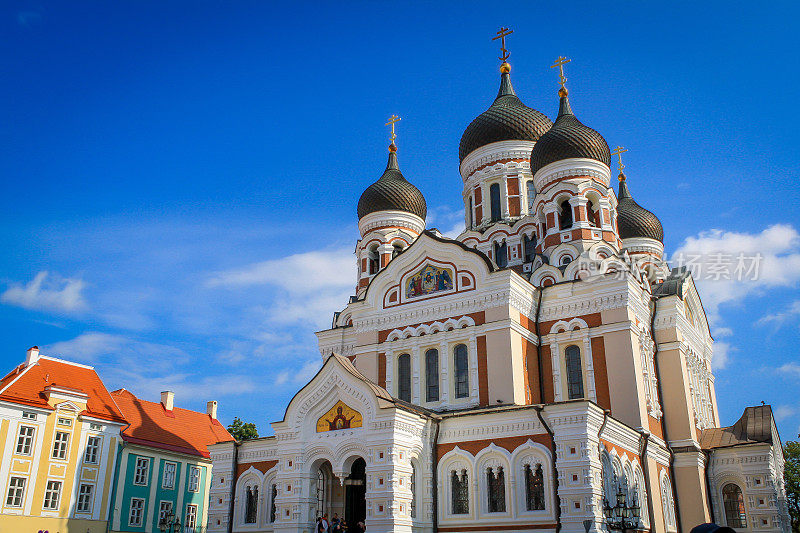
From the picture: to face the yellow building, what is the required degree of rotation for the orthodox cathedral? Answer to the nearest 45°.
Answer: approximately 45° to its right

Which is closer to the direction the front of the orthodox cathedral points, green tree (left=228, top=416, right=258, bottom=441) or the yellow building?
the yellow building

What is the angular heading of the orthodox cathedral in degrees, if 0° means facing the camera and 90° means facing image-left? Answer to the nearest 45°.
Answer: approximately 45°

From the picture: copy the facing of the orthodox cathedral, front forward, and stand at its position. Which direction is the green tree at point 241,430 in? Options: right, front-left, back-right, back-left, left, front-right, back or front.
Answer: right

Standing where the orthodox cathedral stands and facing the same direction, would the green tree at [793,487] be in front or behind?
behind

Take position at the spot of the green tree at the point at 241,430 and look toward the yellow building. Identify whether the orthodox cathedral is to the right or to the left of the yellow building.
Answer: left
